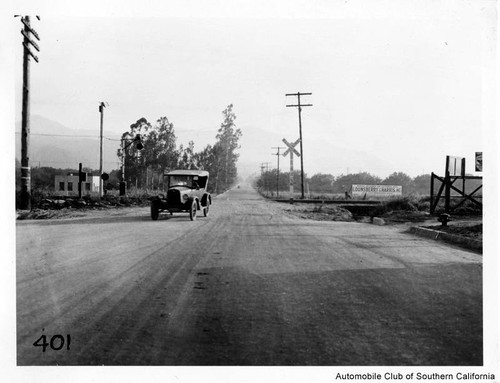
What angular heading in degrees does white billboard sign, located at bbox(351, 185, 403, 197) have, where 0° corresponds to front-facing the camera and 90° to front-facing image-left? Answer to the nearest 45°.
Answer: approximately 0°

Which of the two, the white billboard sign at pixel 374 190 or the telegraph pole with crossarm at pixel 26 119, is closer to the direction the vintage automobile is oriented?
the telegraph pole with crossarm

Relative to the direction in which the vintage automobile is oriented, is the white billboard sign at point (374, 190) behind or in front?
behind

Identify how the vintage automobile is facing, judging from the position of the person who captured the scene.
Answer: facing the viewer and to the left of the viewer

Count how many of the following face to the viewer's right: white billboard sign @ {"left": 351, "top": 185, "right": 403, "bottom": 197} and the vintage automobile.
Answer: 0

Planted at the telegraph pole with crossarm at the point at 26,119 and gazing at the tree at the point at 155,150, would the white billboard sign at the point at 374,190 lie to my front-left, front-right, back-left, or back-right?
front-right

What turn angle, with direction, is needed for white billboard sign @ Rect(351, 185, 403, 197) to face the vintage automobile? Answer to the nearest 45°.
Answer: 0° — it already faces it

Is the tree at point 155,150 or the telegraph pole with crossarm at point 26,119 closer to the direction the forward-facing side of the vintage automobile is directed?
the telegraph pole with crossarm

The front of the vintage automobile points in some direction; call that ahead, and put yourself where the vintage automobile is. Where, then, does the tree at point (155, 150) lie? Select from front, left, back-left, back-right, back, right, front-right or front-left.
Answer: back-right

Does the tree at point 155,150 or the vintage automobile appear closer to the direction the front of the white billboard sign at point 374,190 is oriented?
the vintage automobile

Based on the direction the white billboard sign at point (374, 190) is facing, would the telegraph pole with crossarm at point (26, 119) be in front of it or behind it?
in front

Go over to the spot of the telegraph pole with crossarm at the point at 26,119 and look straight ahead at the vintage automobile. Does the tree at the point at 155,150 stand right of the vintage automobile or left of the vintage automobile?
left
